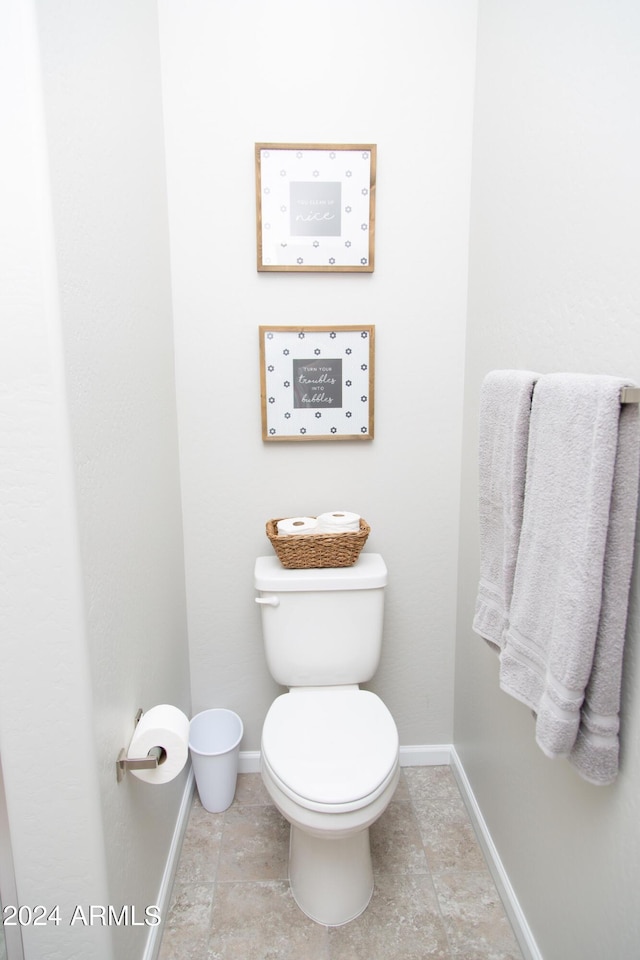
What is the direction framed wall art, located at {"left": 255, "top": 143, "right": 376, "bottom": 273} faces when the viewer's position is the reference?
facing the viewer

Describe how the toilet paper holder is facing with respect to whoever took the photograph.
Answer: facing to the right of the viewer

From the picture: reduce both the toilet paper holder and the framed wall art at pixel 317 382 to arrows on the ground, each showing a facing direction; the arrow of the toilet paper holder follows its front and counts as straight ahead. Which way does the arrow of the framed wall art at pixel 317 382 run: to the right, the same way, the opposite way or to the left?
to the right

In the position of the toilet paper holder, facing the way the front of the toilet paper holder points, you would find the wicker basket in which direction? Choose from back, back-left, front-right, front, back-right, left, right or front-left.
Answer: front-left

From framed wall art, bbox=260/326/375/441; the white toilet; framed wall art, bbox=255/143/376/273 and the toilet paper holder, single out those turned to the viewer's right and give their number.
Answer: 1

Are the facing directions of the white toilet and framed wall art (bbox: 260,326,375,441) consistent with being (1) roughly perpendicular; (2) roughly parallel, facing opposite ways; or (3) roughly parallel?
roughly parallel

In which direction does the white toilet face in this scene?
toward the camera

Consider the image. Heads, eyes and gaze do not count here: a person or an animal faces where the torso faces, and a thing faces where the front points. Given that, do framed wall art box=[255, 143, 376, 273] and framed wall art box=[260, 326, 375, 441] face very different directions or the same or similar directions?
same or similar directions

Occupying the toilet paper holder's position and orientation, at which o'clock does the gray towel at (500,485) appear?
The gray towel is roughly at 12 o'clock from the toilet paper holder.
